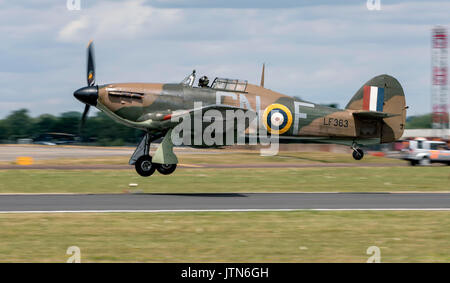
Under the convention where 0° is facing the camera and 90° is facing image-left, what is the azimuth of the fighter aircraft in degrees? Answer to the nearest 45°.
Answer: approximately 90°

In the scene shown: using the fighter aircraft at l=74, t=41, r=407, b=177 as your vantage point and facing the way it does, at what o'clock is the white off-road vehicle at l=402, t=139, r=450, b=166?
The white off-road vehicle is roughly at 4 o'clock from the fighter aircraft.
